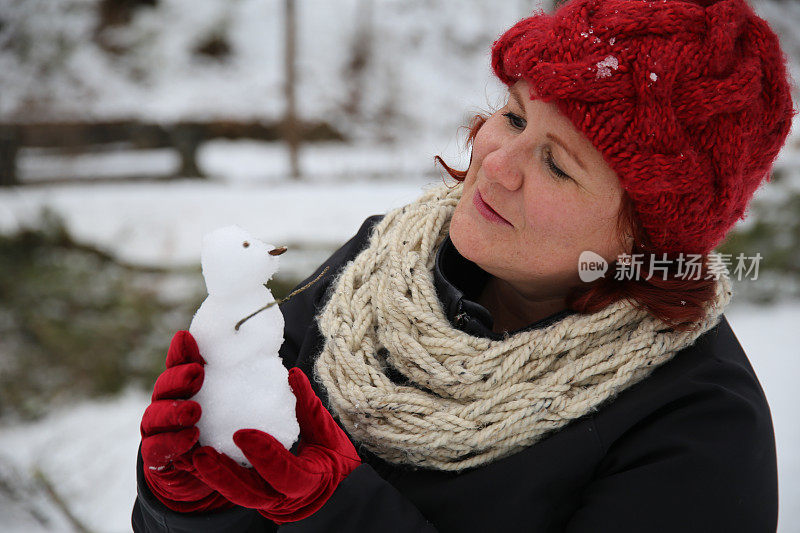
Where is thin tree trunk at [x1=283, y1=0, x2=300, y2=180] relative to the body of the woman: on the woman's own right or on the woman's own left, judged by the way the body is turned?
on the woman's own right

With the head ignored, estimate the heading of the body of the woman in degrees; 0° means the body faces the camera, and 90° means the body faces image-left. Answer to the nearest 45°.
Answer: approximately 45°

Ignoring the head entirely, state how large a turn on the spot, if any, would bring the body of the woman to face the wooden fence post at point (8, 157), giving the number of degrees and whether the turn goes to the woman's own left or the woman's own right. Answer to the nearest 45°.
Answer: approximately 90° to the woman's own right

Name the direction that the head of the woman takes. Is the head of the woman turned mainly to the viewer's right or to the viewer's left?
to the viewer's left
